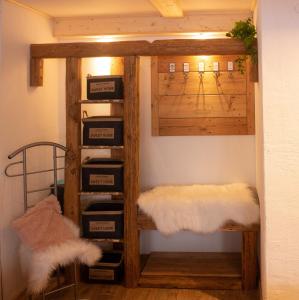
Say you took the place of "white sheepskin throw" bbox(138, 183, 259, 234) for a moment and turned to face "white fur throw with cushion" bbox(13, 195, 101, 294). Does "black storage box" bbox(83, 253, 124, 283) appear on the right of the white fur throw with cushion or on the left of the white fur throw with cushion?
right

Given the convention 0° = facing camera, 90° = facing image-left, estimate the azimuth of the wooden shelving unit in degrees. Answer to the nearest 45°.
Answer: approximately 0°

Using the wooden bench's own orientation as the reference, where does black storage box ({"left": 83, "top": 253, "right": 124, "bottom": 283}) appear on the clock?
The black storage box is roughly at 3 o'clock from the wooden bench.

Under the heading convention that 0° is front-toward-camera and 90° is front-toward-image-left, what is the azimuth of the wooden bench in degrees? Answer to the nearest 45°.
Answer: approximately 0°
